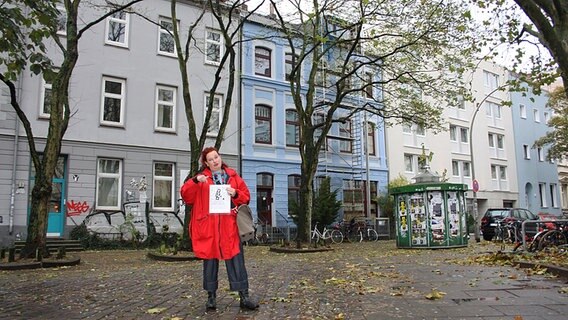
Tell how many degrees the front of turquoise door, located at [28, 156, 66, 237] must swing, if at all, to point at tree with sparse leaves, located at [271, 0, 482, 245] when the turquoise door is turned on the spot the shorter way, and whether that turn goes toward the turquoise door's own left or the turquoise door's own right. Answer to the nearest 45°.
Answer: approximately 45° to the turquoise door's own left

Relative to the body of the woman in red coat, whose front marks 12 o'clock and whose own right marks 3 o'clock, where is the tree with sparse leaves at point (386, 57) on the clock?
The tree with sparse leaves is roughly at 7 o'clock from the woman in red coat.

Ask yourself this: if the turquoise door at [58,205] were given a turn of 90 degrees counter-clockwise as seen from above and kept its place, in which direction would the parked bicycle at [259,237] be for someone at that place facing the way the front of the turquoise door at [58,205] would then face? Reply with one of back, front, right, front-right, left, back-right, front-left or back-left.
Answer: front

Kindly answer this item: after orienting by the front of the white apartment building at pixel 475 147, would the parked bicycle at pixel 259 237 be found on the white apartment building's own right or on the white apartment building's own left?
on the white apartment building's own right

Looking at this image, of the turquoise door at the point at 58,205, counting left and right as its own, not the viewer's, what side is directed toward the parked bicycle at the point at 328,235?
left

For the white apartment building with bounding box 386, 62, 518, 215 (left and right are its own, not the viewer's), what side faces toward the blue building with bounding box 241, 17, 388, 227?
right

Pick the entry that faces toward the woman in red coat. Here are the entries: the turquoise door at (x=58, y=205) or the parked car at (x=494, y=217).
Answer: the turquoise door

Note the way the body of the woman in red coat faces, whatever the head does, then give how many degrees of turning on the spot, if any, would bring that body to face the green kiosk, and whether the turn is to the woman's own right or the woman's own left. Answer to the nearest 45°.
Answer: approximately 135° to the woman's own left

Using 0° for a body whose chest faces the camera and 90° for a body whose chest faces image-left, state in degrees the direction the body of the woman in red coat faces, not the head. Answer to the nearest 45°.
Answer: approximately 0°
